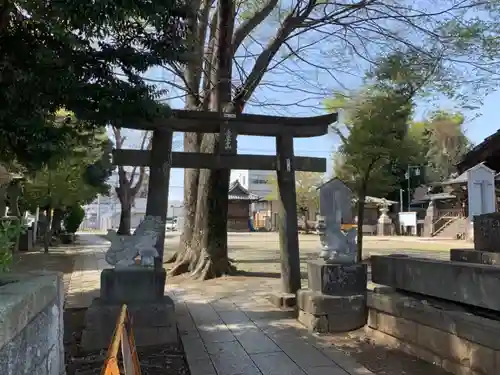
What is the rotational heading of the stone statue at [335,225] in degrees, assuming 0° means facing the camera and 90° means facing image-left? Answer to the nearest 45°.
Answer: approximately 90°

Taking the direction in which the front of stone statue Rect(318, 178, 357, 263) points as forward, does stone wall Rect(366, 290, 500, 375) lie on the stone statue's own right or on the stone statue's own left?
on the stone statue's own left

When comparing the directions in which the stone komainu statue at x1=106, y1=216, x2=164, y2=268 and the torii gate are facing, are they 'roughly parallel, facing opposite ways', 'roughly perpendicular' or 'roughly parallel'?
roughly perpendicular

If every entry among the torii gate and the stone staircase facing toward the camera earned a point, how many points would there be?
1

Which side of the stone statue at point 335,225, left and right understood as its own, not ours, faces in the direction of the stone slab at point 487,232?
back

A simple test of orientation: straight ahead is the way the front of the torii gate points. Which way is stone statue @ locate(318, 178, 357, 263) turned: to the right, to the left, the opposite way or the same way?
to the right

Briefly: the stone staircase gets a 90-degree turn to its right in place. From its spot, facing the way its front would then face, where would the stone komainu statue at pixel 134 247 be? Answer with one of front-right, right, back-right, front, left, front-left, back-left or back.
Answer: back

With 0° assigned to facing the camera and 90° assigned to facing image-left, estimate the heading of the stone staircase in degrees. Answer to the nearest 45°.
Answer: approximately 90°

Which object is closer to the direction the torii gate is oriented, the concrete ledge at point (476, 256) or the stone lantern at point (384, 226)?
the concrete ledge

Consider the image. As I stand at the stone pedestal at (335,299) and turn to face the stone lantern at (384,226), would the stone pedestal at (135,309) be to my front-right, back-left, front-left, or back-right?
back-left
